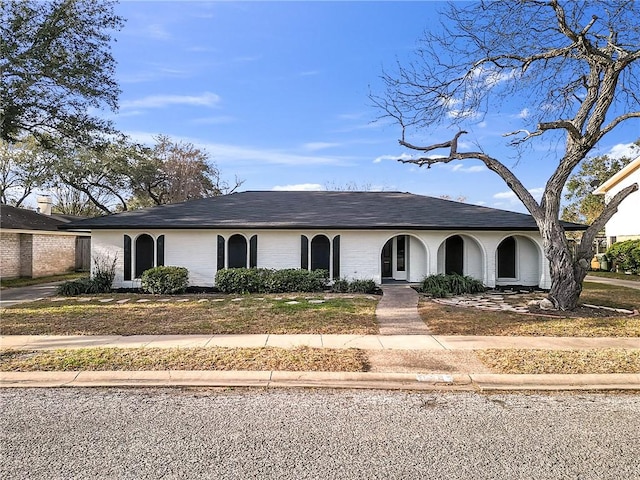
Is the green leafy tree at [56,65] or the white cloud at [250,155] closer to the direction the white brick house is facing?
the green leafy tree

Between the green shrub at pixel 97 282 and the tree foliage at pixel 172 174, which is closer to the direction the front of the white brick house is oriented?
the green shrub

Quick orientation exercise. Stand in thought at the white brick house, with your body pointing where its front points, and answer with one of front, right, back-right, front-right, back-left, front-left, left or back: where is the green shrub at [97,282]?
right

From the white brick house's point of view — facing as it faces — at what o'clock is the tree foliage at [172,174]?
The tree foliage is roughly at 5 o'clock from the white brick house.

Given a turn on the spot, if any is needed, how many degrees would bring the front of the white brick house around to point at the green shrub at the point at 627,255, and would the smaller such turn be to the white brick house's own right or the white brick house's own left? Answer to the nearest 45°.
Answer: approximately 135° to the white brick house's own left

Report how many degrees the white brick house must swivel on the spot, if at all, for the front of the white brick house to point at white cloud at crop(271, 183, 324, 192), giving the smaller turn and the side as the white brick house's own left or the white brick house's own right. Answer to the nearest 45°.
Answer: approximately 180°

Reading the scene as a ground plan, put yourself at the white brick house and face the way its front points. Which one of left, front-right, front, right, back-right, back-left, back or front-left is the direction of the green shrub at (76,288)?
right

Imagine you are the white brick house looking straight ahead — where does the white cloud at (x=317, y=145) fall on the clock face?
The white cloud is roughly at 6 o'clock from the white brick house.

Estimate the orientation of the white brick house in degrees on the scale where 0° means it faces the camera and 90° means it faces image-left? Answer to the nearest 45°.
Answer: approximately 0°

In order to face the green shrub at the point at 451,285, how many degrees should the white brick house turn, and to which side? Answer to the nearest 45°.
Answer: approximately 90° to its left

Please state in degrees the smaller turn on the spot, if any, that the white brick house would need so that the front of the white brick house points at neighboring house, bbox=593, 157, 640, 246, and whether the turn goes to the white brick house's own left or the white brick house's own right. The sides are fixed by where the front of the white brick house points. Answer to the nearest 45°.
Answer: approximately 135° to the white brick house's own left
